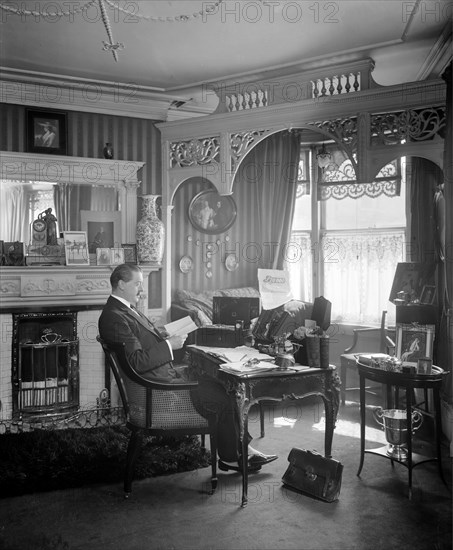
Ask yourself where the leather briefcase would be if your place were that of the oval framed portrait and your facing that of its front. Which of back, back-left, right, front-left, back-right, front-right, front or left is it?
front

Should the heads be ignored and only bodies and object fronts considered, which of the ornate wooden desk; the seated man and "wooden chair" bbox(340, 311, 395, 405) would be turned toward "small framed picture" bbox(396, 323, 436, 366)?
the seated man

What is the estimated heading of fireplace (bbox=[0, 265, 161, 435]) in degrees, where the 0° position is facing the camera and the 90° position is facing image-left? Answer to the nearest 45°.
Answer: approximately 0°

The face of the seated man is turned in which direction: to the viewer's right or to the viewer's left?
to the viewer's right

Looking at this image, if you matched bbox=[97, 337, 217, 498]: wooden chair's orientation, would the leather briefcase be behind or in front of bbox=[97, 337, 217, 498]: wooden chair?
in front

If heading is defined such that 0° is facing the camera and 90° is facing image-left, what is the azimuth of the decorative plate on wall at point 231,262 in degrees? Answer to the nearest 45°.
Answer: approximately 0°

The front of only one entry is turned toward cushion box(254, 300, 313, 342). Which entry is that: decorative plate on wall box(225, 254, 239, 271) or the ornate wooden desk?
the decorative plate on wall

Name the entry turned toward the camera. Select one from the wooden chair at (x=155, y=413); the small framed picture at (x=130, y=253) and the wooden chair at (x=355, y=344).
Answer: the small framed picture

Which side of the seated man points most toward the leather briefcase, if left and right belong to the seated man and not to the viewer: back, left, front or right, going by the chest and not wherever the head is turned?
front

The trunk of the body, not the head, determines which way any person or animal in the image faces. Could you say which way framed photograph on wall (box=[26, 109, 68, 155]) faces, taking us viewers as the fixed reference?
facing the viewer

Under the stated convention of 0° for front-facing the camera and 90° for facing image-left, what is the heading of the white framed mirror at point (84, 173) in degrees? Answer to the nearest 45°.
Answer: approximately 315°

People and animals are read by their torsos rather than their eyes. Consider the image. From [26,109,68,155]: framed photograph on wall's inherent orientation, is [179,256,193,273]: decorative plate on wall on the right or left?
on its left

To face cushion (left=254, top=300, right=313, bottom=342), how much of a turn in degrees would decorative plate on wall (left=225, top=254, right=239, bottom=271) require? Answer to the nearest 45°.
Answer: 0° — it already faces it

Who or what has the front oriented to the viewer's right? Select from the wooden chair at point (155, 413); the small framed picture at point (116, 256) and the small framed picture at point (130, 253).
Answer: the wooden chair

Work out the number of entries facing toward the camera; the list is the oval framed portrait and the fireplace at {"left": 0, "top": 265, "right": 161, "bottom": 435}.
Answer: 2

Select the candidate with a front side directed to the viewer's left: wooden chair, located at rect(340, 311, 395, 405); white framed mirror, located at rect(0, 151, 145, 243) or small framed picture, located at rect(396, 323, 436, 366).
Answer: the wooden chair

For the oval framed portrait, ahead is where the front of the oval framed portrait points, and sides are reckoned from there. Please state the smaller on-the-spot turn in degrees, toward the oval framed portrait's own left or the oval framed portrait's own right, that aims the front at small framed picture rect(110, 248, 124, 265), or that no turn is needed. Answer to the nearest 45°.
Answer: approximately 45° to the oval framed portrait's own right

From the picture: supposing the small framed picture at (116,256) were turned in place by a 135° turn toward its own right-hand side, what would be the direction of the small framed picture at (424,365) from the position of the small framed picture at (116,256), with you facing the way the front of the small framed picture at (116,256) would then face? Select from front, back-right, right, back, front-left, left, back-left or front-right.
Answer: back

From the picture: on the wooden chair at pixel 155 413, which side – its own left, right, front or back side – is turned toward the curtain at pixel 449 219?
front
